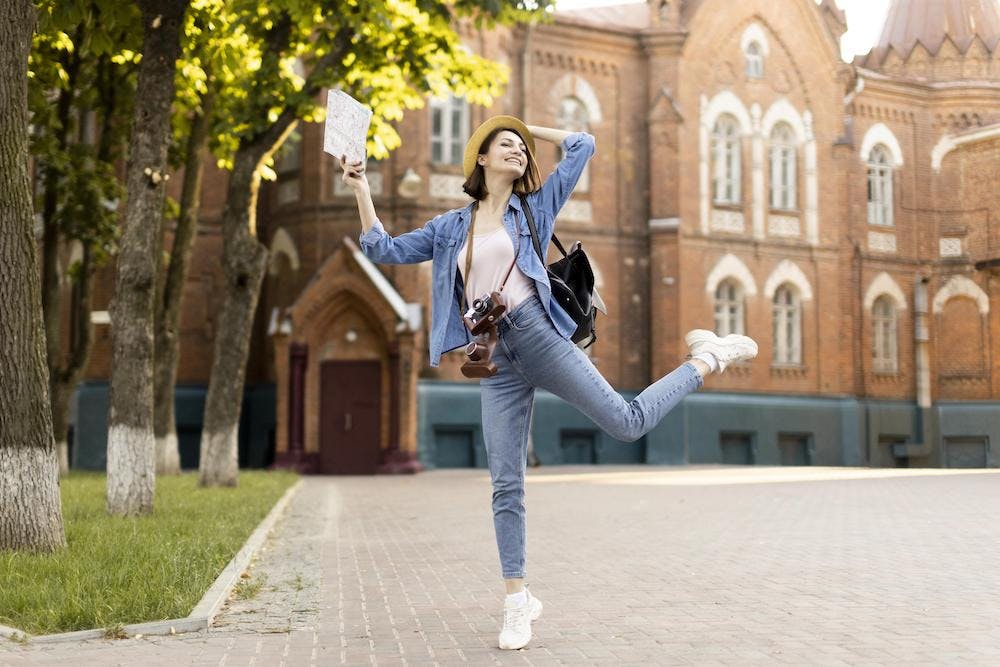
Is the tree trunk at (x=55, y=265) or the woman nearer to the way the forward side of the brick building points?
the woman

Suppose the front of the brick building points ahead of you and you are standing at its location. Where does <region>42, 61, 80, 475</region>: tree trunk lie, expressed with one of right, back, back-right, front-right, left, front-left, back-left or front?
front-right

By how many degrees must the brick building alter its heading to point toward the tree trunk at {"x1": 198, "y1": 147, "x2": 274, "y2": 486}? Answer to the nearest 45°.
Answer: approximately 45° to its right

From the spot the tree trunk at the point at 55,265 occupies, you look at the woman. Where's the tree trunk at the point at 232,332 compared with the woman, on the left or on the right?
left

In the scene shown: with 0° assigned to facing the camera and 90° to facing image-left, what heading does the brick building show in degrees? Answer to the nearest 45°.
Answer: approximately 0°

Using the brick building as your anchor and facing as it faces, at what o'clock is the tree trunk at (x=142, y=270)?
The tree trunk is roughly at 1 o'clock from the brick building.

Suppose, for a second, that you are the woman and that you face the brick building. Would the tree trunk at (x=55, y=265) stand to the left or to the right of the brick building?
left

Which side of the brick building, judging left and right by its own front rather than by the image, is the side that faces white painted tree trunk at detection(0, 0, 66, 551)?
front

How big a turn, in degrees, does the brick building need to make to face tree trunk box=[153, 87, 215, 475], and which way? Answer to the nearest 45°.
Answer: approximately 45° to its right

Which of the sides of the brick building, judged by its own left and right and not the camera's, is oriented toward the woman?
front
